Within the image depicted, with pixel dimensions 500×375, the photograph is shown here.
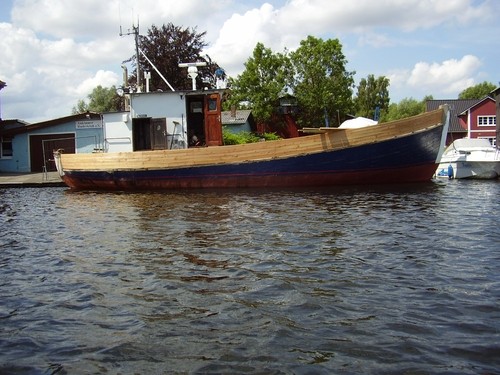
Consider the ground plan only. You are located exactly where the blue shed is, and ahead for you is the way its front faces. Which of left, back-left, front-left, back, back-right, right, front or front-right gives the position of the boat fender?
front-left

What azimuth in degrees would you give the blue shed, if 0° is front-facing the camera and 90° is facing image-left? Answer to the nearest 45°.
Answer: approximately 0°

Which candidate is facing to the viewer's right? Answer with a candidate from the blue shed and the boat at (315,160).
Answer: the boat

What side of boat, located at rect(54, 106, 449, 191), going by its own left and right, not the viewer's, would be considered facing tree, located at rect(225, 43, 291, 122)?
left

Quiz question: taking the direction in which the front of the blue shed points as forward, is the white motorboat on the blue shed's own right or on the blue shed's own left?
on the blue shed's own left

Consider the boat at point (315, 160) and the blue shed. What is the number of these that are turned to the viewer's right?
1

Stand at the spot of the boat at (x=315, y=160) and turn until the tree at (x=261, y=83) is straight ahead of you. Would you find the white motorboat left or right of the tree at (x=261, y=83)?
right

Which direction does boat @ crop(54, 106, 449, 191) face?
to the viewer's right

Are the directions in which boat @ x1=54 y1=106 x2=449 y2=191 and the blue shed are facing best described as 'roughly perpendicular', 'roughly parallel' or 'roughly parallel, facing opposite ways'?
roughly perpendicular

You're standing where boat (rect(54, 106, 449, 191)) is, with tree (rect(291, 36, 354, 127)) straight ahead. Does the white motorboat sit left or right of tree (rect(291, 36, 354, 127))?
right

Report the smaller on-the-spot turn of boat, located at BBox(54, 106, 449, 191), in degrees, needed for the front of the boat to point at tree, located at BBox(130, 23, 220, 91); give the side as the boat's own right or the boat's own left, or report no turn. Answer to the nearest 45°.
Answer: approximately 90° to the boat's own left

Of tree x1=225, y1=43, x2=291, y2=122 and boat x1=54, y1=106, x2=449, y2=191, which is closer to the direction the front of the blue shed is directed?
the boat
